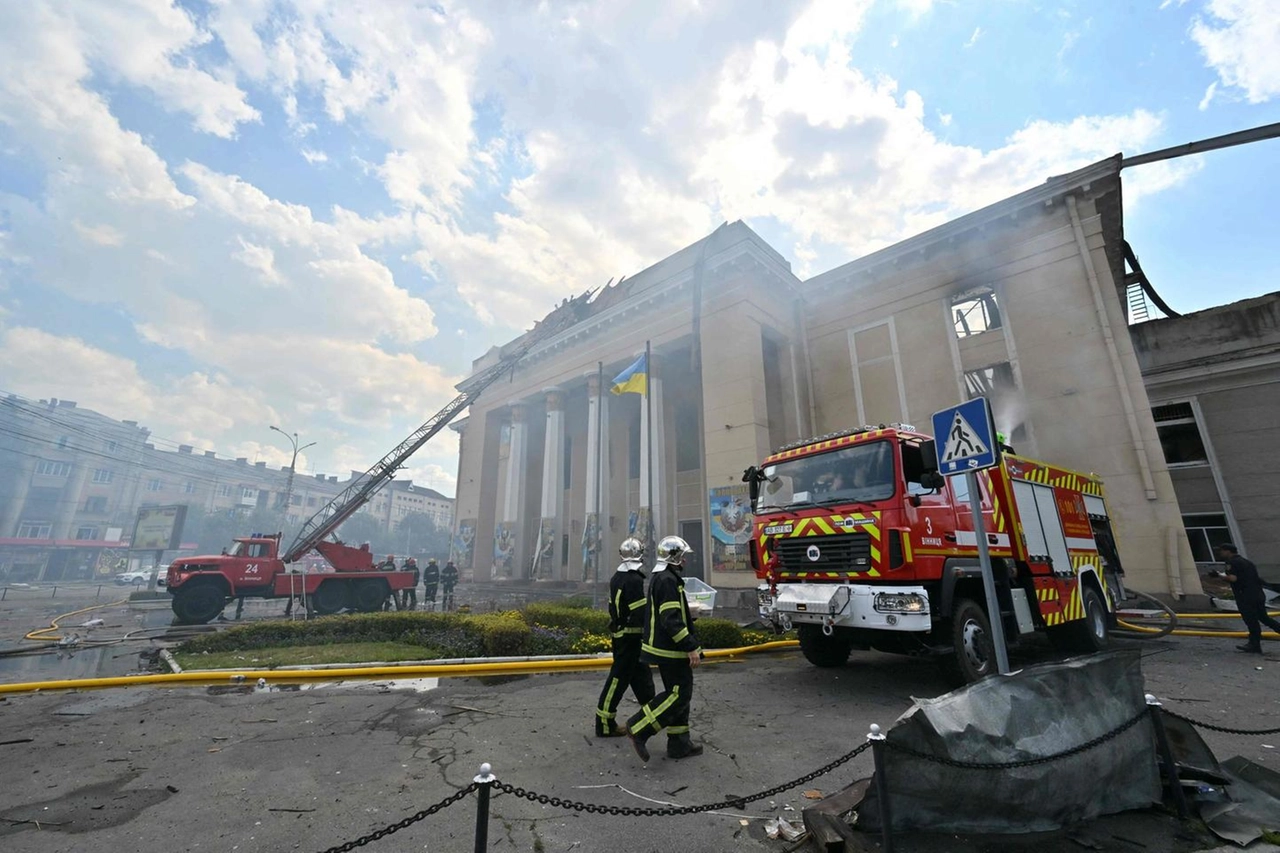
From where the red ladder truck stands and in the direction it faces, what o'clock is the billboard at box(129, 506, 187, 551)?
The billboard is roughly at 2 o'clock from the red ladder truck.

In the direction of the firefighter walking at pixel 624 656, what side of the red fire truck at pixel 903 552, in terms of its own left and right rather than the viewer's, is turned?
front

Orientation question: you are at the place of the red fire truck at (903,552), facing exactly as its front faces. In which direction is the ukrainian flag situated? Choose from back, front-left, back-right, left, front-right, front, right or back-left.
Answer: right

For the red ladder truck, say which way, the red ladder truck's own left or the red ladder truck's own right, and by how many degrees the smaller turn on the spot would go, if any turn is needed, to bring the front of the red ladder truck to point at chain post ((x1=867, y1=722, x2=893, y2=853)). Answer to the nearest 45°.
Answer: approximately 90° to the red ladder truck's own left

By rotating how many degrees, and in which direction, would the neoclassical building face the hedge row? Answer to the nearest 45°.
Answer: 0° — it already faces it

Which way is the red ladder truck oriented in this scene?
to the viewer's left

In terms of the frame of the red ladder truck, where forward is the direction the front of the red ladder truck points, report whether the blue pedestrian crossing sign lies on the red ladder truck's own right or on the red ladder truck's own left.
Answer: on the red ladder truck's own left

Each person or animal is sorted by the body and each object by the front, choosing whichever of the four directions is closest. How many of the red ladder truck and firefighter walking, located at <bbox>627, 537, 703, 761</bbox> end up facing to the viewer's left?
1

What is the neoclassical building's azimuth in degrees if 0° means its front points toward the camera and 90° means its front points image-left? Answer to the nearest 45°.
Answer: approximately 45°
